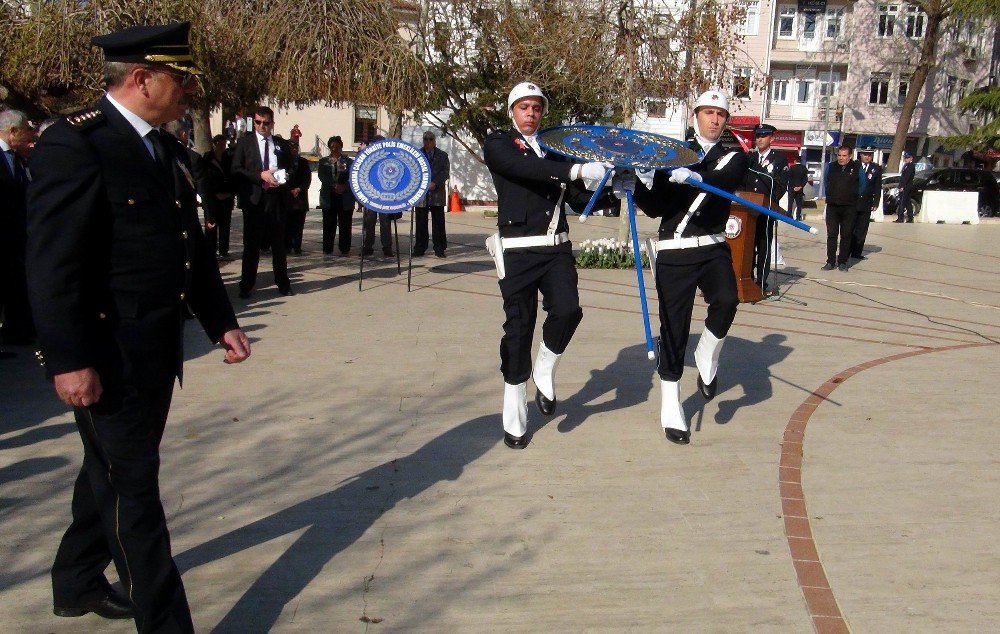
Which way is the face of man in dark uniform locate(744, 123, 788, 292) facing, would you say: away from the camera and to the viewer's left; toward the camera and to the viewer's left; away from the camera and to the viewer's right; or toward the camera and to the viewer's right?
toward the camera and to the viewer's left

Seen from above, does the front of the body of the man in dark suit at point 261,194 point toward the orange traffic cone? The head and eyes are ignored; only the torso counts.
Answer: no

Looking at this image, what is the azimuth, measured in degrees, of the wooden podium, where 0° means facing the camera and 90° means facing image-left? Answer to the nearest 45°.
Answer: approximately 45°

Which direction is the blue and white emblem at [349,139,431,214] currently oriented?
toward the camera

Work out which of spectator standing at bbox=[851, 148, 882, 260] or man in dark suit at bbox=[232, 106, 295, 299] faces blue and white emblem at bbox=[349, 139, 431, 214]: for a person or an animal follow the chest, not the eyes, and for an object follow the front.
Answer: the spectator standing

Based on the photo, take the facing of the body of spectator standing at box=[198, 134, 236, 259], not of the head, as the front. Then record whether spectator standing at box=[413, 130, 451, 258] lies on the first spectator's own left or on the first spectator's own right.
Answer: on the first spectator's own left

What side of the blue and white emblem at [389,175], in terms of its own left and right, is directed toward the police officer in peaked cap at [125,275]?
front

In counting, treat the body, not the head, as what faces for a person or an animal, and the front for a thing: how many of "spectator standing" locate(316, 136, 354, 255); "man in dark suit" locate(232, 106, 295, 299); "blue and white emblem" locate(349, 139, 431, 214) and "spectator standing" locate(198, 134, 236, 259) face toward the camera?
4

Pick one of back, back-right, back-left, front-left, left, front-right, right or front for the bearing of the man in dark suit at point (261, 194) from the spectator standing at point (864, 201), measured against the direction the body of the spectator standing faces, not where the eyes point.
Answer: front

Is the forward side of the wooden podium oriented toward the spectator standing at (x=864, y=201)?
no

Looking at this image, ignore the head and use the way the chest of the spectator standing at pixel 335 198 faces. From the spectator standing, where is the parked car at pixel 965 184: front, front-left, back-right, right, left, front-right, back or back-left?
back-left

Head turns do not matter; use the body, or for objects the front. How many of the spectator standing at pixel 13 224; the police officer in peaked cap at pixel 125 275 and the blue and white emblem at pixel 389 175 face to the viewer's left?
0

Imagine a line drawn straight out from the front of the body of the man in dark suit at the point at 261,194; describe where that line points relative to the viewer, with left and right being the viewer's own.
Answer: facing the viewer

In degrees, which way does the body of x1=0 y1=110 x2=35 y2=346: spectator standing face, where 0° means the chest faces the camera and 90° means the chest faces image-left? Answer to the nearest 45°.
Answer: approximately 315°

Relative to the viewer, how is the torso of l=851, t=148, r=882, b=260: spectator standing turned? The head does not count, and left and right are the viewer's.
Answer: facing the viewer and to the left of the viewer

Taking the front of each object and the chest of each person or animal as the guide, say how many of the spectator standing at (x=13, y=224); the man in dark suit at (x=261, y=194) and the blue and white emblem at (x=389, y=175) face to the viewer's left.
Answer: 0

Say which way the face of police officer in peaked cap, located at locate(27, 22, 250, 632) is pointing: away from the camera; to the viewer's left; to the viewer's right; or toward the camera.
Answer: to the viewer's right

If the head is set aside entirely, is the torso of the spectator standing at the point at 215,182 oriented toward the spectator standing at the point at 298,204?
no

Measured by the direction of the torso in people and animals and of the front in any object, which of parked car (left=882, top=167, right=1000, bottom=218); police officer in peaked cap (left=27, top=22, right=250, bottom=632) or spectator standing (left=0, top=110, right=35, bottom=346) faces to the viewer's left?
the parked car

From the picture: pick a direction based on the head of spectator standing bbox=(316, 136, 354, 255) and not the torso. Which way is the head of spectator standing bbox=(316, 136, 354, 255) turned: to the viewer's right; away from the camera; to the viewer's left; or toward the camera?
toward the camera

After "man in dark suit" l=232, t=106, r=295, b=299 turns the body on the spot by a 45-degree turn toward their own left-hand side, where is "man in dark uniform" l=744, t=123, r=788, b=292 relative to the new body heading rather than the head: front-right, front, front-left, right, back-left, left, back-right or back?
front-left
